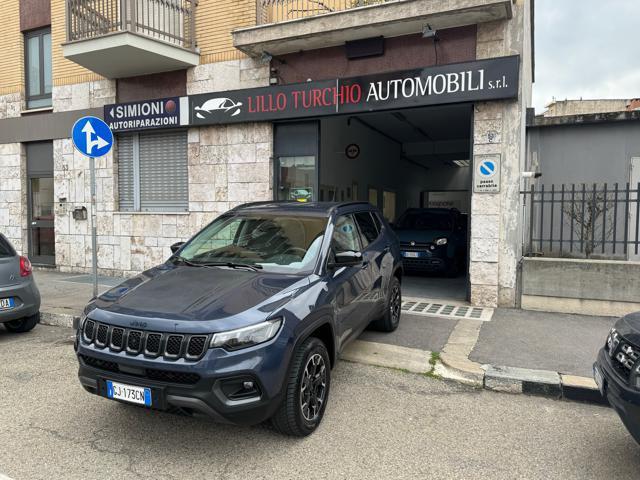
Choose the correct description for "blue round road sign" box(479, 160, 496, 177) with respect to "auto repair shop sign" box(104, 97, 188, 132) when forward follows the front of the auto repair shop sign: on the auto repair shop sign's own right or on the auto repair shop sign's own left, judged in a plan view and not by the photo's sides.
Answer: on the auto repair shop sign's own left

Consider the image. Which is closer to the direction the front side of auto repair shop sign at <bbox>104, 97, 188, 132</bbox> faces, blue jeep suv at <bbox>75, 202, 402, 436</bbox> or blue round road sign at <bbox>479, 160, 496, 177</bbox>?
the blue jeep suv

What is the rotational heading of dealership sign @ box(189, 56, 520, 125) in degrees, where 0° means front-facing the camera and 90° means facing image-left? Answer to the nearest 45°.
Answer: approximately 45°

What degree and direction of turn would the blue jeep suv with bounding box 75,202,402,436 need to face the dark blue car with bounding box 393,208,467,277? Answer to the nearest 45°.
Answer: approximately 180°

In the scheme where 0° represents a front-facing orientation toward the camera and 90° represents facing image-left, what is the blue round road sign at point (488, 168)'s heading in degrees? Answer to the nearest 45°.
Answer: approximately 0°

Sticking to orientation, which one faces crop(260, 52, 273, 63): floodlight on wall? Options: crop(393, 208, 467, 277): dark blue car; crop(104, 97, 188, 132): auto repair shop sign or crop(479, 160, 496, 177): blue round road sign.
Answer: the dark blue car

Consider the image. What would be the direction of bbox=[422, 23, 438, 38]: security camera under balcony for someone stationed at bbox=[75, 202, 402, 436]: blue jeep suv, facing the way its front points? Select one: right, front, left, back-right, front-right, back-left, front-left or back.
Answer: back

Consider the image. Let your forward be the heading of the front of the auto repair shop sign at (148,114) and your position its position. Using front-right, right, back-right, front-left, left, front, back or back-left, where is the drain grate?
left

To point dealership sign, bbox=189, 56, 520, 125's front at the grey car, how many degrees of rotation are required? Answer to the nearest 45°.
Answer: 0° — it already faces it
